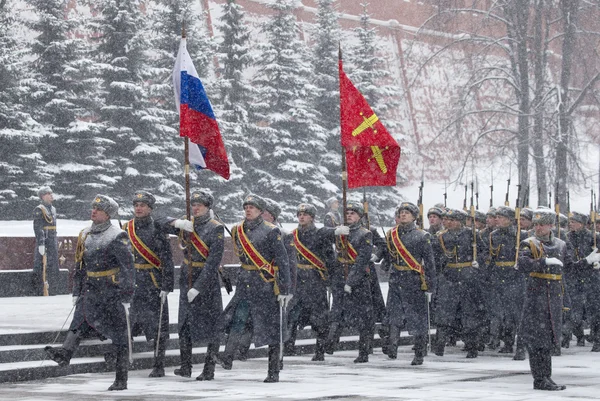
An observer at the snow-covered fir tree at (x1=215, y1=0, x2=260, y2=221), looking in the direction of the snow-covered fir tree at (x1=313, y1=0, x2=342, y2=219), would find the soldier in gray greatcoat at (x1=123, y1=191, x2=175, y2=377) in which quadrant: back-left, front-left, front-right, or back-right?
back-right

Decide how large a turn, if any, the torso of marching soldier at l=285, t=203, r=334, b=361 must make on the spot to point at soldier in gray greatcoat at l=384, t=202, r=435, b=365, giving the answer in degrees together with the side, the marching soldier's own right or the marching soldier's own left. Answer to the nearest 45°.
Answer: approximately 135° to the marching soldier's own left

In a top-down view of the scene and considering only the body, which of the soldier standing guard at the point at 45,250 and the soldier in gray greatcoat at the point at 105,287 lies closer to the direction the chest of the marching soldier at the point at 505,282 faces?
the soldier in gray greatcoat
